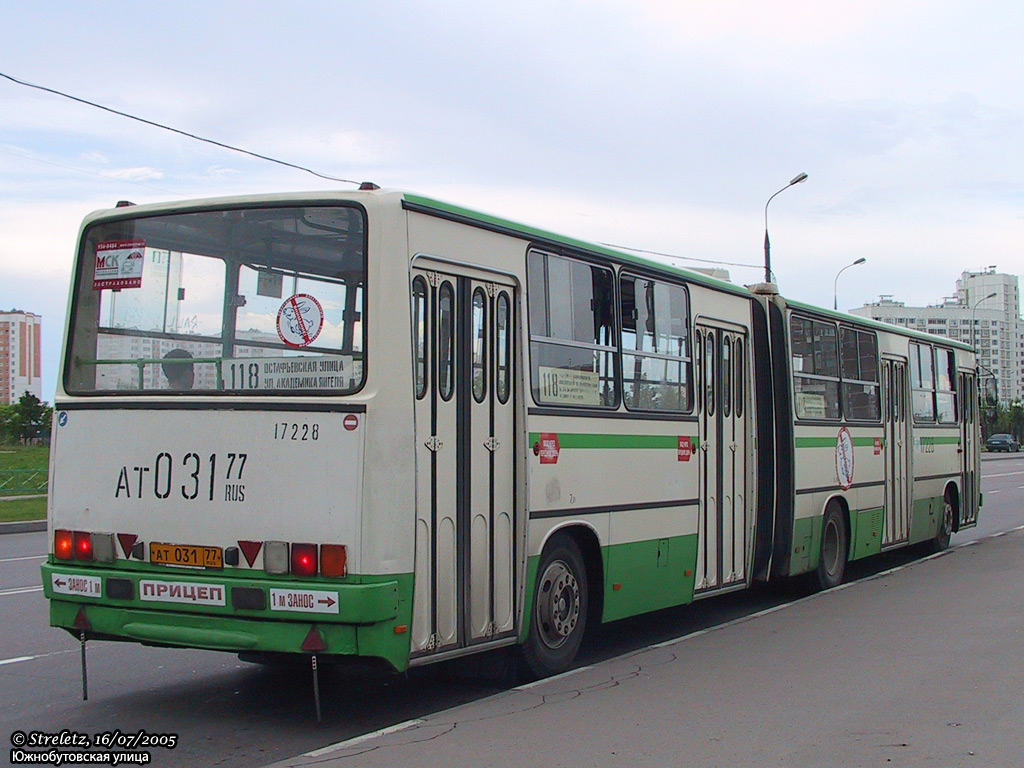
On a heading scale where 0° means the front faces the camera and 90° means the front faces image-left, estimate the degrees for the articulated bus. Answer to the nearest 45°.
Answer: approximately 225°
